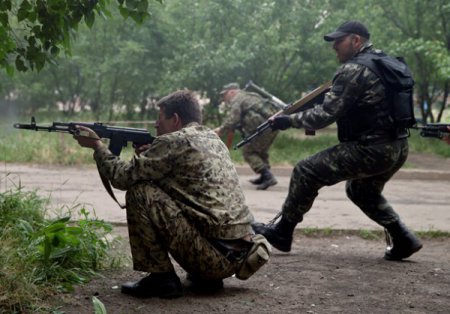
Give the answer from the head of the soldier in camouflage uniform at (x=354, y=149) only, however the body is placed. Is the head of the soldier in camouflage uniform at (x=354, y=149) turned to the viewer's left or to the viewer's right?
to the viewer's left

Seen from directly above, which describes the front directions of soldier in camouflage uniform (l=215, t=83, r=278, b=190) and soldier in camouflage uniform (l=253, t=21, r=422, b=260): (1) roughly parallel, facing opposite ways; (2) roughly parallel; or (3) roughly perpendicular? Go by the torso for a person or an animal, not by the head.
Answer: roughly parallel

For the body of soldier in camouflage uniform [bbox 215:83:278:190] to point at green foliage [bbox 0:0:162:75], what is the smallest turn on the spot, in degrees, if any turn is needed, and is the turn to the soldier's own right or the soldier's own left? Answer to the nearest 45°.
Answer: approximately 90° to the soldier's own left

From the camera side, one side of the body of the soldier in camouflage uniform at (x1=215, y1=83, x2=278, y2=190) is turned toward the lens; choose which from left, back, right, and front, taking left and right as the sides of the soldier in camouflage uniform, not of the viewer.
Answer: left

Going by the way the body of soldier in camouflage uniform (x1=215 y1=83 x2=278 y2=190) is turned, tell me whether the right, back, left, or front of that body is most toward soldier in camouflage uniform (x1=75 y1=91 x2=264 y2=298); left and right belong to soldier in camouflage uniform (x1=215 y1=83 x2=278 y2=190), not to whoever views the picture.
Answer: left

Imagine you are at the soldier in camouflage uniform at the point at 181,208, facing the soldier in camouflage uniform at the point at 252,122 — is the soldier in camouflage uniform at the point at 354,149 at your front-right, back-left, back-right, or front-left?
front-right

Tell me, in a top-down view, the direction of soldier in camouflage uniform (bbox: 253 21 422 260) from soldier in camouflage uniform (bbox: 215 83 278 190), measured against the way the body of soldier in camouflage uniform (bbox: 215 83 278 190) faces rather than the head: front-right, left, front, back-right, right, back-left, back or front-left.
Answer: left

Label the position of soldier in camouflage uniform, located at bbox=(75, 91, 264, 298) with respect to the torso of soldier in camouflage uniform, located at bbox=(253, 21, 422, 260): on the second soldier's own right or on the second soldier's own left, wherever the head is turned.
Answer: on the second soldier's own left

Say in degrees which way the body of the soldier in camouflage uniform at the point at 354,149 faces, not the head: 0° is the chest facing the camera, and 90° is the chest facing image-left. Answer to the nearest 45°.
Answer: approximately 90°
